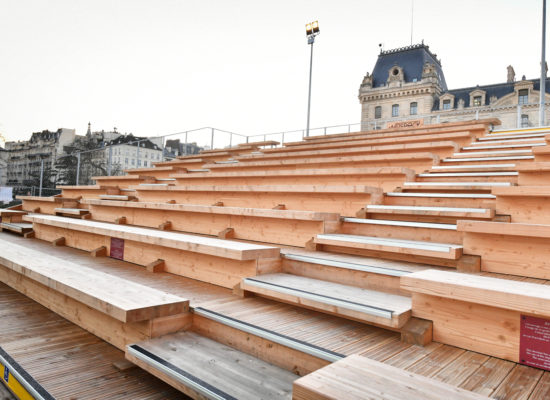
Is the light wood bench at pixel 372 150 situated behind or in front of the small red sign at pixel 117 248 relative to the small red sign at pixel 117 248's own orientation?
behind

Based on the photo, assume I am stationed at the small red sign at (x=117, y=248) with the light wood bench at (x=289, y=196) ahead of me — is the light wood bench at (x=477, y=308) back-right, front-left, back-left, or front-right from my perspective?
front-right

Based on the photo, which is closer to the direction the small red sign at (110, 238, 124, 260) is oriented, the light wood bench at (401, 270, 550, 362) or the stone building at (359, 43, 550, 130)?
the light wood bench

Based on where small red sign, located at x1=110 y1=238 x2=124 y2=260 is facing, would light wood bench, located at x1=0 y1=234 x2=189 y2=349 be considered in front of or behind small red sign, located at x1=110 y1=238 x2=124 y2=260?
in front

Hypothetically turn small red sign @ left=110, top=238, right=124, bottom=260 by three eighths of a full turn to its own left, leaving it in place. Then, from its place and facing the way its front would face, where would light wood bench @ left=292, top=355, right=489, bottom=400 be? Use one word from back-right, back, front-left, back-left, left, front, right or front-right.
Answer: right

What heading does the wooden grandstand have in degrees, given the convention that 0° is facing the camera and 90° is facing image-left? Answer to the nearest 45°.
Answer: approximately 45°

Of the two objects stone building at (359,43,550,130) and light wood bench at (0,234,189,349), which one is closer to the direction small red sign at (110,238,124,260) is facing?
the light wood bench

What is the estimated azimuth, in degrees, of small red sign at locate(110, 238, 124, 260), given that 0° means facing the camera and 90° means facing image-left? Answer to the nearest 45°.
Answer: approximately 45°

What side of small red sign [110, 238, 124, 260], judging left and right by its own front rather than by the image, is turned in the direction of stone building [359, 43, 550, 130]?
back

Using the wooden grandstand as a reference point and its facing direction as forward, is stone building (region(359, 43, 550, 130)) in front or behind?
behind

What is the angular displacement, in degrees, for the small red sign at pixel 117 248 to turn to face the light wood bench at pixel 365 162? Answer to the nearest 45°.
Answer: approximately 135° to its left

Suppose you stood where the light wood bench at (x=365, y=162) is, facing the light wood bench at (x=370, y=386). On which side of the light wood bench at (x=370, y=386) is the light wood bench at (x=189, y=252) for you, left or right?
right
